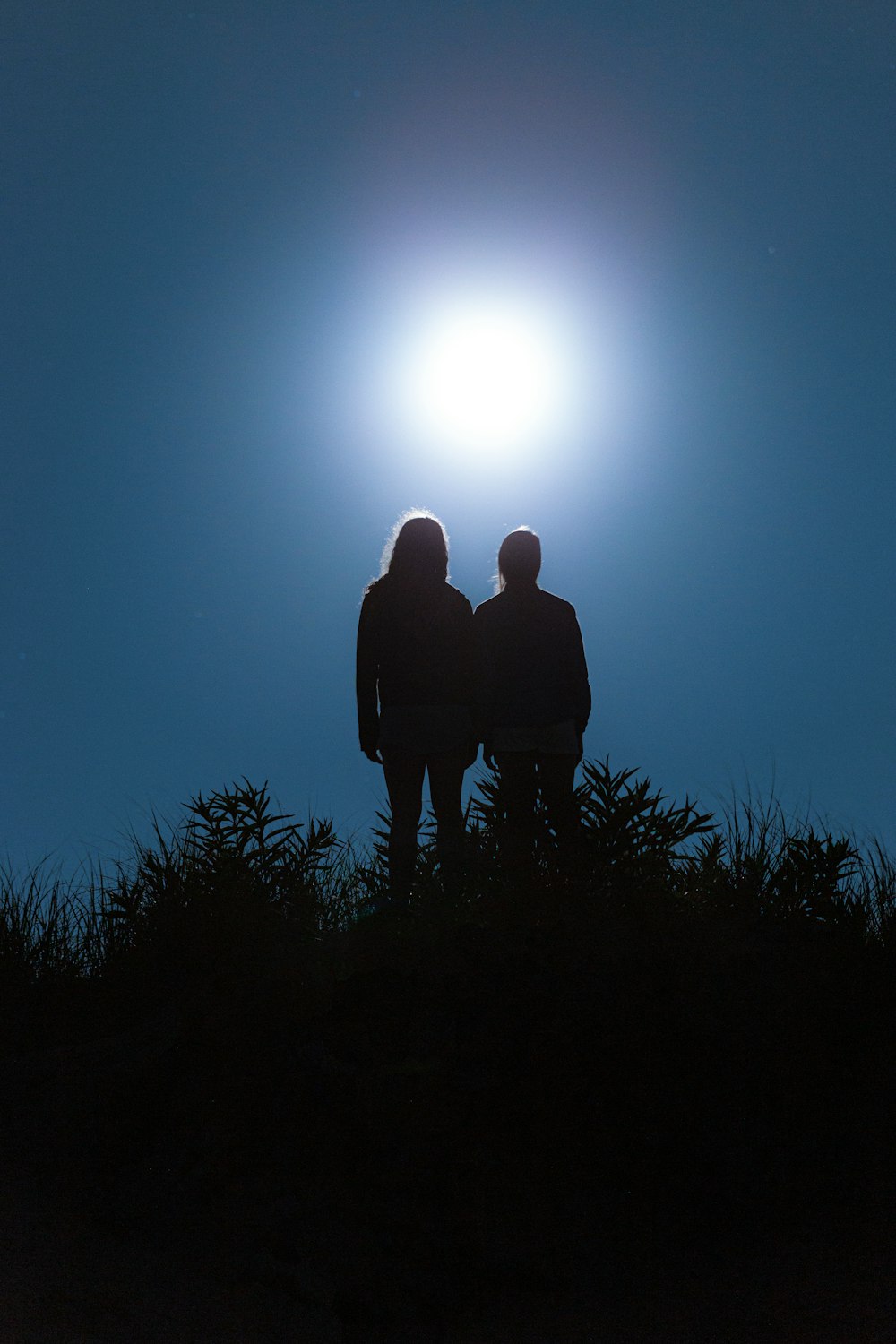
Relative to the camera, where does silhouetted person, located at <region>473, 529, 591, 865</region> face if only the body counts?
away from the camera

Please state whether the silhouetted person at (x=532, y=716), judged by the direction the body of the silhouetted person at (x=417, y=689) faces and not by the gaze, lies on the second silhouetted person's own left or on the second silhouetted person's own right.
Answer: on the second silhouetted person's own right

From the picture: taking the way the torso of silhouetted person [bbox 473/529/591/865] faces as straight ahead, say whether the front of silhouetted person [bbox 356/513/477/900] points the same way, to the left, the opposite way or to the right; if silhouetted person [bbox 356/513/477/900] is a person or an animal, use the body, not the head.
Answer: the same way

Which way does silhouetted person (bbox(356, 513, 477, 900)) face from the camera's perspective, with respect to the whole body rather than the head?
away from the camera

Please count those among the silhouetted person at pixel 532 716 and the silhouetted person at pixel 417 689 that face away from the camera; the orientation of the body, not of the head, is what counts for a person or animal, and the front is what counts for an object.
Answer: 2

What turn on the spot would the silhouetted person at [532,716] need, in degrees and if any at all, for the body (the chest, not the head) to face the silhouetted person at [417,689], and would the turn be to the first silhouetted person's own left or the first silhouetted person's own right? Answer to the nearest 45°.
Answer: approximately 135° to the first silhouetted person's own left
